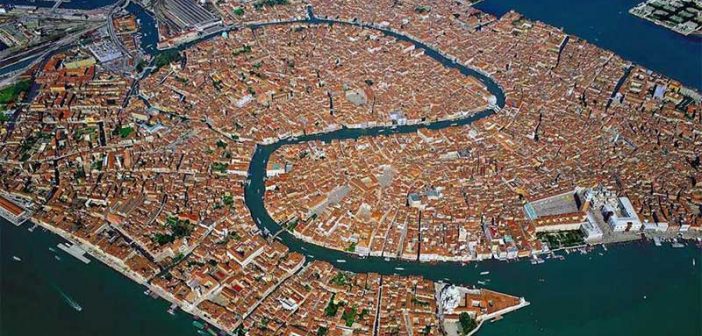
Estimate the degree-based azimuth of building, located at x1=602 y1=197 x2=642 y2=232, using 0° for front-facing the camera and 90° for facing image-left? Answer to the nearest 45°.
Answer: approximately 0°

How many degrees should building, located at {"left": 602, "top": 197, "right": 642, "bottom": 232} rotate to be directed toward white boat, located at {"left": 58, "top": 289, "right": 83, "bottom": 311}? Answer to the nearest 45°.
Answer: approximately 45° to its right
